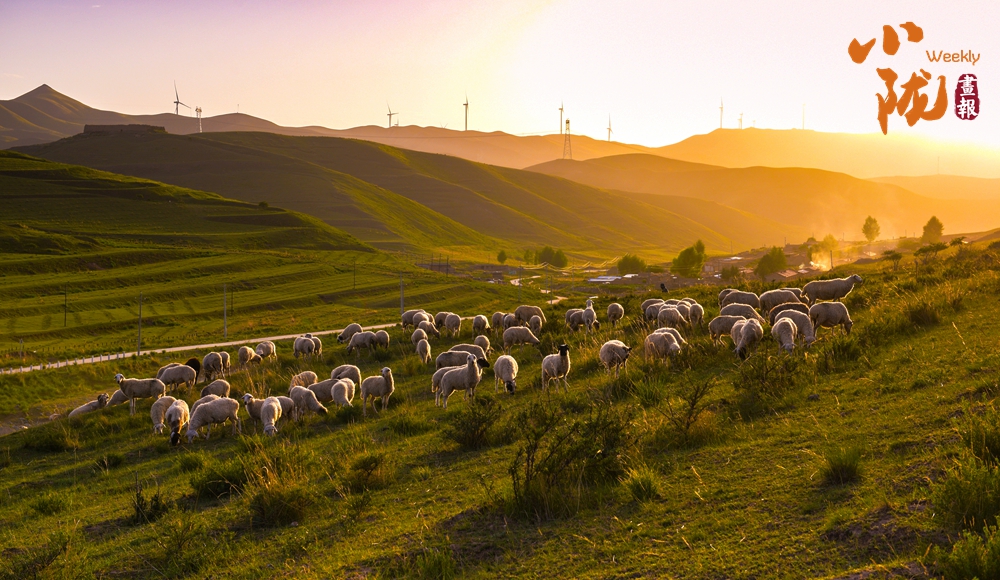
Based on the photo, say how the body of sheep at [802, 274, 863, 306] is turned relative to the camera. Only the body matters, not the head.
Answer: to the viewer's right

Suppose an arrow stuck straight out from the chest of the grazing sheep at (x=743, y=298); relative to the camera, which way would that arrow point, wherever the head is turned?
to the viewer's left

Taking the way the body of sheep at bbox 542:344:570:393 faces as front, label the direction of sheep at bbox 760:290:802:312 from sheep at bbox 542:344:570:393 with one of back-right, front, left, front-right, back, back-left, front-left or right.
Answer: left

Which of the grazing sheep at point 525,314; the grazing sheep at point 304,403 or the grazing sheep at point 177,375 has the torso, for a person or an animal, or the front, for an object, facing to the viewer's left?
the grazing sheep at point 177,375

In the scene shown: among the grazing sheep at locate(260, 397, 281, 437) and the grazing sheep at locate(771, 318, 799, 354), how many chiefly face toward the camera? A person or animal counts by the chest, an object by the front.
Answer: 2

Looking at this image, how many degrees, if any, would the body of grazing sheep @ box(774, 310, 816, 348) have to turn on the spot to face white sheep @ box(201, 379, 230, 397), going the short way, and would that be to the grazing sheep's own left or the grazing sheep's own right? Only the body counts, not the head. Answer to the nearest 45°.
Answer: approximately 135° to the grazing sheep's own right

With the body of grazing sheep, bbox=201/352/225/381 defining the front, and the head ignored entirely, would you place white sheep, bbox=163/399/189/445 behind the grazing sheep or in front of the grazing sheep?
in front

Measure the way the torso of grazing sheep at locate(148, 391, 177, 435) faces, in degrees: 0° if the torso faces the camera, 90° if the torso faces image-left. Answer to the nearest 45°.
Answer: approximately 45°

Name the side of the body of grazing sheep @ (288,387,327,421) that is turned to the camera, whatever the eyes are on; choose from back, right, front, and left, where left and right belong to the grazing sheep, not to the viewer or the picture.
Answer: right

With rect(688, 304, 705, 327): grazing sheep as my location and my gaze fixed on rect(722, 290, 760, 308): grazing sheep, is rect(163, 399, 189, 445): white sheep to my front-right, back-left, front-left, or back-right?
back-left

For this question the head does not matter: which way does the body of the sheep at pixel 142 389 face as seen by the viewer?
to the viewer's left

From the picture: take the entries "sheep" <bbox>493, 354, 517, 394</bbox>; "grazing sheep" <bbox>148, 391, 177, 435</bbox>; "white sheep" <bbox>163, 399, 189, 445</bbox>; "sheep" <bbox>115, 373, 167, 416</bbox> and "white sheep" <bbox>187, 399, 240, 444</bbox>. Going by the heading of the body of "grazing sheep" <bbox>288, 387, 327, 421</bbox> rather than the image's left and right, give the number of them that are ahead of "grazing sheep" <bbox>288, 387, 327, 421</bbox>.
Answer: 1
